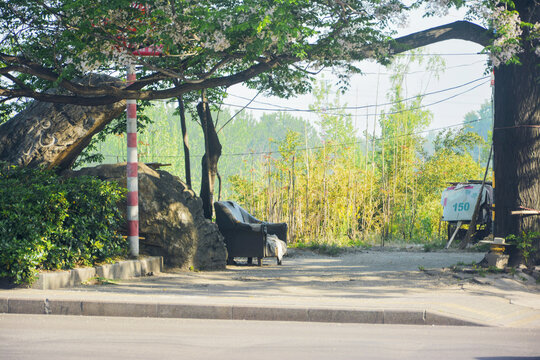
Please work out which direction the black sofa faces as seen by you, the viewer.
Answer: facing the viewer and to the right of the viewer

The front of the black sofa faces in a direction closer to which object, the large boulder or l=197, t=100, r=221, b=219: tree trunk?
the large boulder

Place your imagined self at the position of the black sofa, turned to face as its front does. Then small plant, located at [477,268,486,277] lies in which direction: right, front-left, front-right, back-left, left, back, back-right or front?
front

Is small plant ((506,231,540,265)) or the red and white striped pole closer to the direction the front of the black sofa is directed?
the small plant

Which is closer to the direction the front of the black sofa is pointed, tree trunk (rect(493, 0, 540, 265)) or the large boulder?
the tree trunk

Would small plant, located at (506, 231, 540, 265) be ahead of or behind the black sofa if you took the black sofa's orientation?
ahead

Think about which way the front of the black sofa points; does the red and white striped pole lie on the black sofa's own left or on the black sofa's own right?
on the black sofa's own right

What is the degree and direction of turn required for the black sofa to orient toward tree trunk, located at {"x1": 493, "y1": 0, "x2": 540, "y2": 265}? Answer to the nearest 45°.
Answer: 0° — it already faces it

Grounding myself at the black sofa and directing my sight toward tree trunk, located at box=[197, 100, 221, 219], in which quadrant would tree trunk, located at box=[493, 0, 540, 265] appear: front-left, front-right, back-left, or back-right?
back-right

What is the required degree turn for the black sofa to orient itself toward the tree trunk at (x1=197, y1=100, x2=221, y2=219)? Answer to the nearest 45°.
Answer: approximately 135° to its left
